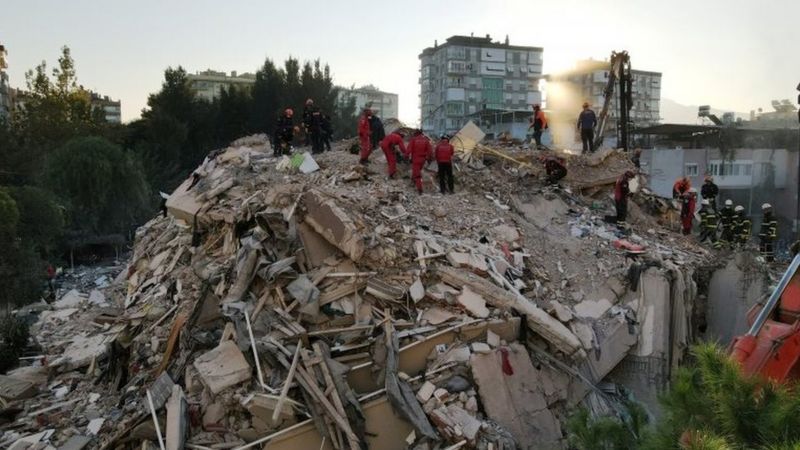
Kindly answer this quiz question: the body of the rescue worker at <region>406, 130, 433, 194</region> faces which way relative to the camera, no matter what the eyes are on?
away from the camera

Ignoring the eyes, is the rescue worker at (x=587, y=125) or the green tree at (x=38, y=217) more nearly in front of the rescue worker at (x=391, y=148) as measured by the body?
the rescue worker

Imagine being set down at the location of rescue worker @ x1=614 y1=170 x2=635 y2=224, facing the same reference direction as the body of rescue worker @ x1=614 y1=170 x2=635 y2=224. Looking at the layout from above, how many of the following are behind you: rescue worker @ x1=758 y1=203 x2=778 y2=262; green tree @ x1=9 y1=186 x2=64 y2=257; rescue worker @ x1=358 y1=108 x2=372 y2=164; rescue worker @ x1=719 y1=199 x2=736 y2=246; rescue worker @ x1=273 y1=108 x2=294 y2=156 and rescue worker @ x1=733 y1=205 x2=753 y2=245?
3

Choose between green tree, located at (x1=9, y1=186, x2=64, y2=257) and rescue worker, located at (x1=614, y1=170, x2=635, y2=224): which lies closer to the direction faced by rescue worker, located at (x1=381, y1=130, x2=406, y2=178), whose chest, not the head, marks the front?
the rescue worker

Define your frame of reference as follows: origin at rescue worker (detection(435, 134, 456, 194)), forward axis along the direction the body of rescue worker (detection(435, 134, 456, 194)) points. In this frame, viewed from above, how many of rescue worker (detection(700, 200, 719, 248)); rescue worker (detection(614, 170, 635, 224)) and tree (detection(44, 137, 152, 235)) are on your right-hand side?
2

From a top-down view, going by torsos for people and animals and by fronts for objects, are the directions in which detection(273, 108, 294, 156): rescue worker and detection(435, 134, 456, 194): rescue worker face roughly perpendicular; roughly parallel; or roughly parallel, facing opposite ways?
roughly perpendicular

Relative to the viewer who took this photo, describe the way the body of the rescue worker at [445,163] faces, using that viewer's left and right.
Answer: facing away from the viewer

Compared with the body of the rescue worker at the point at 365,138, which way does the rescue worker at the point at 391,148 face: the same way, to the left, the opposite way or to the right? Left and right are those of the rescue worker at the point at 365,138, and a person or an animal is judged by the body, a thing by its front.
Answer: the same way

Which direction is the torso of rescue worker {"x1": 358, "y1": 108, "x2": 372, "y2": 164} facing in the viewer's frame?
to the viewer's right
